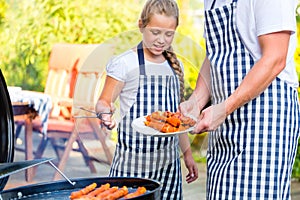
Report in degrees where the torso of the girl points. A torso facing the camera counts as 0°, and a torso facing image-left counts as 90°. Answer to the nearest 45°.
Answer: approximately 315°

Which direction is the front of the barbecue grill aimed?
to the viewer's right
